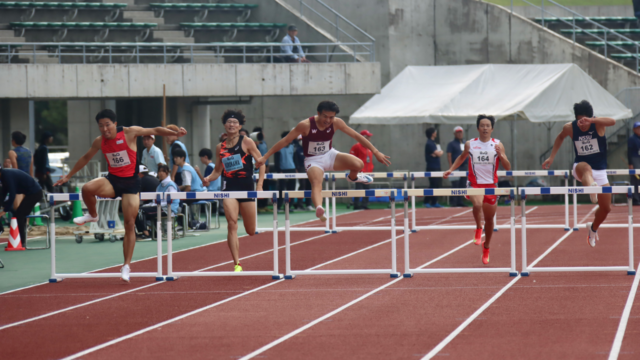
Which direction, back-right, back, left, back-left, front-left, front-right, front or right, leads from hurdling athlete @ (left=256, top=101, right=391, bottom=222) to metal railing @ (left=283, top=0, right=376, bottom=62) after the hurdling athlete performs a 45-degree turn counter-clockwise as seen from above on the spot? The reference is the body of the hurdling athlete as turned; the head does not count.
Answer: back-left

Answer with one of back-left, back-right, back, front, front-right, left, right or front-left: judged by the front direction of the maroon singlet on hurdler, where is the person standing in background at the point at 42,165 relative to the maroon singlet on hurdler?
back-right

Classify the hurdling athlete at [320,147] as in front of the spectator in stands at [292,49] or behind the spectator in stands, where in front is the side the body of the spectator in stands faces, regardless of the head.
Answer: in front

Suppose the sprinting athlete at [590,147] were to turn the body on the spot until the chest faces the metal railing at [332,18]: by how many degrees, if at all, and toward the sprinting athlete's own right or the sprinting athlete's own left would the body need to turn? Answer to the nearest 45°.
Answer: approximately 135° to the sprinting athlete's own right

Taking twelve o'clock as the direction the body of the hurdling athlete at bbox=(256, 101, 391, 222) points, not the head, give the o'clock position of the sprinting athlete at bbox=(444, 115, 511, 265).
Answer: the sprinting athlete at bbox=(444, 115, 511, 265) is roughly at 8 o'clock from the hurdling athlete at bbox=(256, 101, 391, 222).

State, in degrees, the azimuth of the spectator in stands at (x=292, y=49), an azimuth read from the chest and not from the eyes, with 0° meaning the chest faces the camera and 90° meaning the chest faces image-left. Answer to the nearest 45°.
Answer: approximately 315°

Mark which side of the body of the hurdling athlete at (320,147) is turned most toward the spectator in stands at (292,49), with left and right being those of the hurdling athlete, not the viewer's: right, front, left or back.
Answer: back
